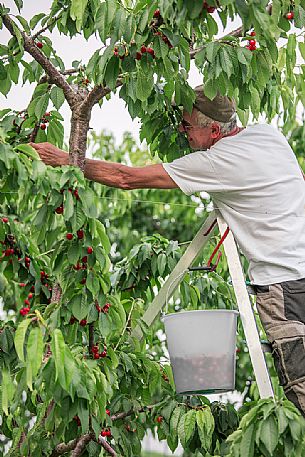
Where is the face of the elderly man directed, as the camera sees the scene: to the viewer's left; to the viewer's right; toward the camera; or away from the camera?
to the viewer's left

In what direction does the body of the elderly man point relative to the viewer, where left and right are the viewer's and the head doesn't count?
facing to the left of the viewer
